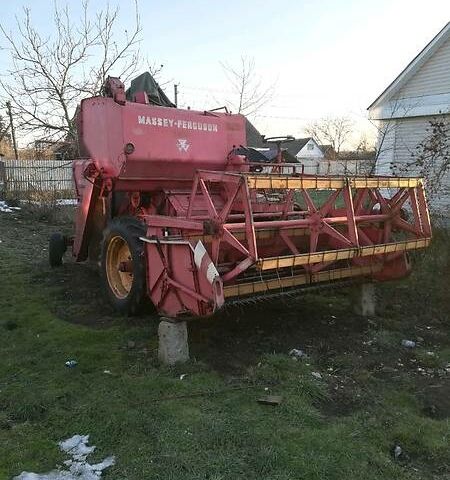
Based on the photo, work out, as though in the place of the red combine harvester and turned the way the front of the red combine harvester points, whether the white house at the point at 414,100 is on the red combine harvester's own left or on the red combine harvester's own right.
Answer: on the red combine harvester's own left

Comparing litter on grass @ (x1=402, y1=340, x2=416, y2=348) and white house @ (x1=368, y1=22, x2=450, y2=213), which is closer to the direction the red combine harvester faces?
the litter on grass

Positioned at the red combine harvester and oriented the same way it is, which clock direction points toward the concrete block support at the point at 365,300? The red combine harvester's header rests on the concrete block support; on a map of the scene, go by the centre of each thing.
The concrete block support is roughly at 10 o'clock from the red combine harvester.

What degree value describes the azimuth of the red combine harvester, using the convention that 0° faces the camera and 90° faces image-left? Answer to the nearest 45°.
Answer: approximately 315°

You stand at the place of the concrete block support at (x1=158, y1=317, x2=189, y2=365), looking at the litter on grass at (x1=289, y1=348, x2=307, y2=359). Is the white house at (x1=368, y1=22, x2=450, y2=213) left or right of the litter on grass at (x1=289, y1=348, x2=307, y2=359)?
left
